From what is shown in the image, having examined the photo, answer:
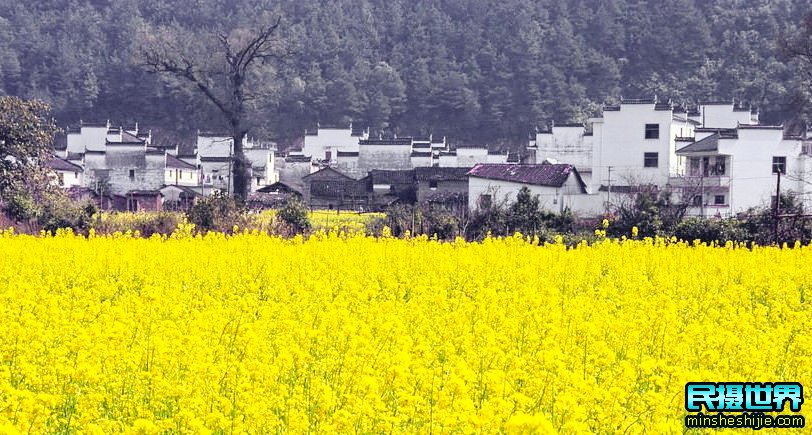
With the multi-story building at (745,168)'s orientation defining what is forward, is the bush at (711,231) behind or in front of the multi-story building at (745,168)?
in front

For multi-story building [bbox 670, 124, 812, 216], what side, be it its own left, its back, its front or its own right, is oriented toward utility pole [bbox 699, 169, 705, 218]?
front

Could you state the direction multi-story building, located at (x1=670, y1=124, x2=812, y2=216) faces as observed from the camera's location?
facing the viewer and to the left of the viewer

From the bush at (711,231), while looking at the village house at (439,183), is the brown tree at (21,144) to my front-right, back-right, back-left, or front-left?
front-left
